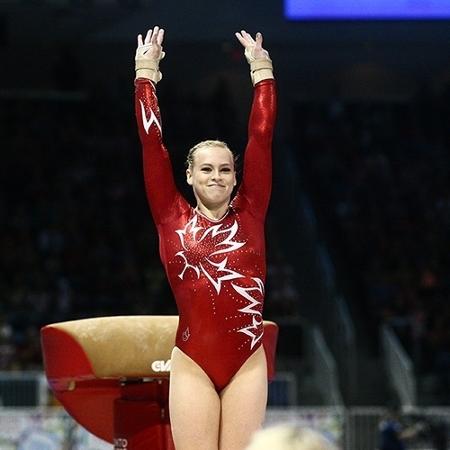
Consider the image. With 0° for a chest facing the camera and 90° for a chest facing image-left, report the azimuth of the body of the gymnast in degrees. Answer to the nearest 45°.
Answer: approximately 0°

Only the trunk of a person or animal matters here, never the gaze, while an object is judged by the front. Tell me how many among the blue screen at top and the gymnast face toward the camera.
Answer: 2

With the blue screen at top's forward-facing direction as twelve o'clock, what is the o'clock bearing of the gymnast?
The gymnast is roughly at 12 o'clock from the blue screen at top.

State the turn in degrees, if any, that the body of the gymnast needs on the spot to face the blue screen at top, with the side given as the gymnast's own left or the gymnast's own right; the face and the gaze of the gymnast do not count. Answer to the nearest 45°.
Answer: approximately 180°
